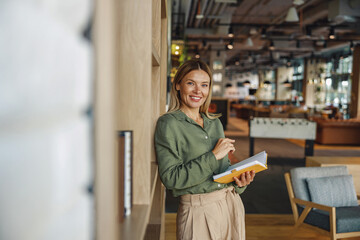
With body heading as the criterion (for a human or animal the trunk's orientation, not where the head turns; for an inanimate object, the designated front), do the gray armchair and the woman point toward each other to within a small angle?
no

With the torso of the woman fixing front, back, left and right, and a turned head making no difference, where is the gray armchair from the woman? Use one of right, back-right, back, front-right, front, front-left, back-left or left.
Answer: left

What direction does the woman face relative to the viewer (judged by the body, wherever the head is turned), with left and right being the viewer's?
facing the viewer and to the right of the viewer

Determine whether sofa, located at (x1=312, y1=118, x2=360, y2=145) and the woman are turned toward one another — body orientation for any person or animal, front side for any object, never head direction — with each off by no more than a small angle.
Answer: no

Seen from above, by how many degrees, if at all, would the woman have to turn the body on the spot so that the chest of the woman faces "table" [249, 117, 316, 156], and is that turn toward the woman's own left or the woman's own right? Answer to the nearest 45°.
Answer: approximately 135° to the woman's own left

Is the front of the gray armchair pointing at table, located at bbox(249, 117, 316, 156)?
no

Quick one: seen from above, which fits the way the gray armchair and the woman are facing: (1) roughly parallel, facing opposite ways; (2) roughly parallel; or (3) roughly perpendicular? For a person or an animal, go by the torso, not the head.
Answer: roughly parallel

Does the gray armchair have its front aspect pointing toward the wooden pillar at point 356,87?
no

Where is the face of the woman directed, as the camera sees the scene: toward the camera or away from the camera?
toward the camera
